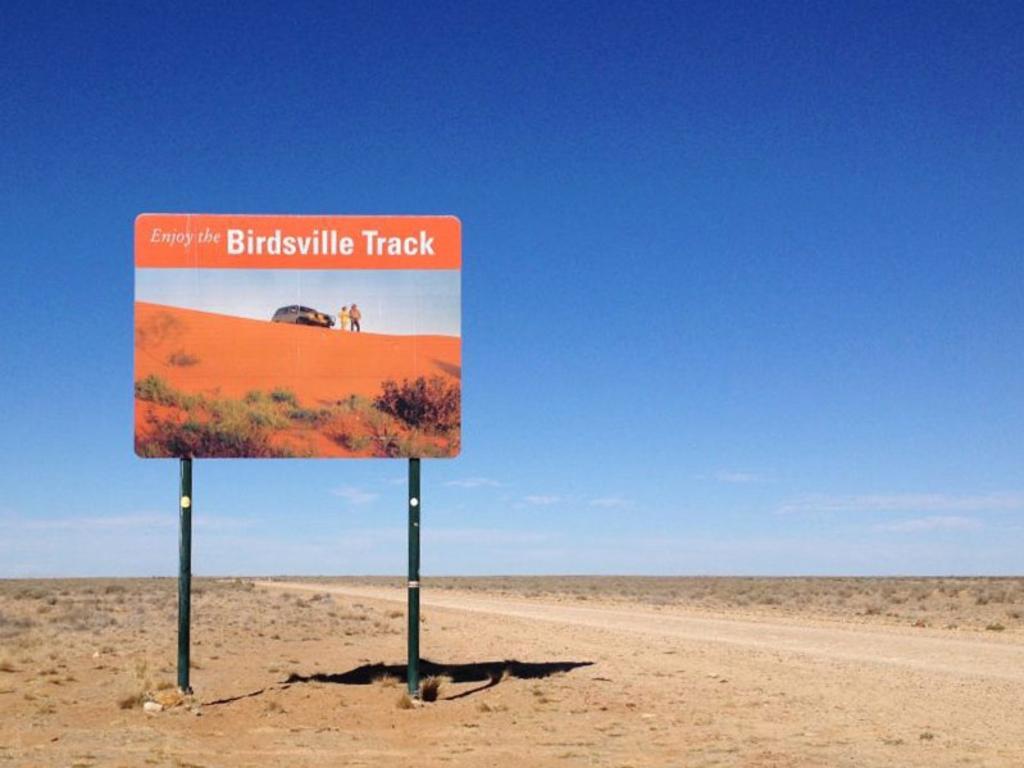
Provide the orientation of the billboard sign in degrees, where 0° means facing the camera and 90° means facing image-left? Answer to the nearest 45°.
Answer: approximately 0°
